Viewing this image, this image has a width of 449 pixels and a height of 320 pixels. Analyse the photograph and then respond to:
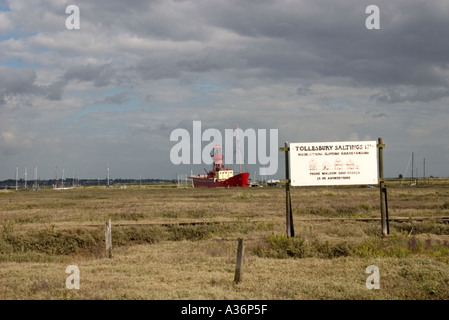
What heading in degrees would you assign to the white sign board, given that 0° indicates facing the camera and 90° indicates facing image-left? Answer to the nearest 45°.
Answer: approximately 0°

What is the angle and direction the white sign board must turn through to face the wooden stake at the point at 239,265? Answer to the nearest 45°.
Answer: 0° — it already faces it
